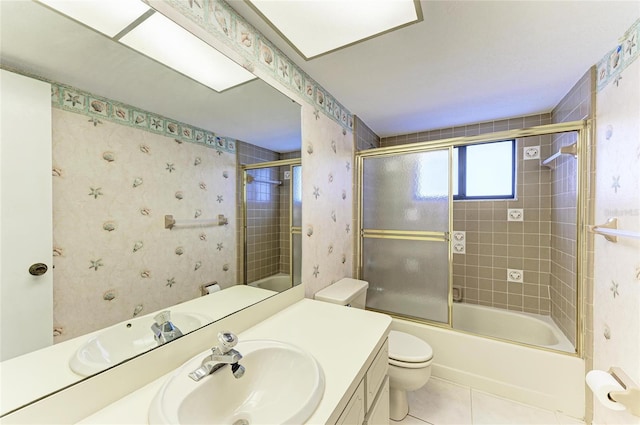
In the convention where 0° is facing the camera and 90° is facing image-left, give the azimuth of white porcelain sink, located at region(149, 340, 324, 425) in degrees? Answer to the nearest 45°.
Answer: approximately 315°

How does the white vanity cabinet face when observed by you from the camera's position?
facing to the right of the viewer

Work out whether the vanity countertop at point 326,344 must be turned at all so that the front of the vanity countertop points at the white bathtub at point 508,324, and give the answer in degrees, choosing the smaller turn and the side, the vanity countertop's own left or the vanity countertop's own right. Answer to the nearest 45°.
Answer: approximately 45° to the vanity countertop's own left

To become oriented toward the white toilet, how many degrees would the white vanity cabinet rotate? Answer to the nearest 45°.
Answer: approximately 90° to its left

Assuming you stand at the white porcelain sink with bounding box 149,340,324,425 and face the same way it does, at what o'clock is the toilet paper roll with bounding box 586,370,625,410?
The toilet paper roll is roughly at 11 o'clock from the white porcelain sink.

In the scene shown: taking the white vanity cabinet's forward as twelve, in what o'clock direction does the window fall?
The window is roughly at 10 o'clock from the white vanity cabinet.
